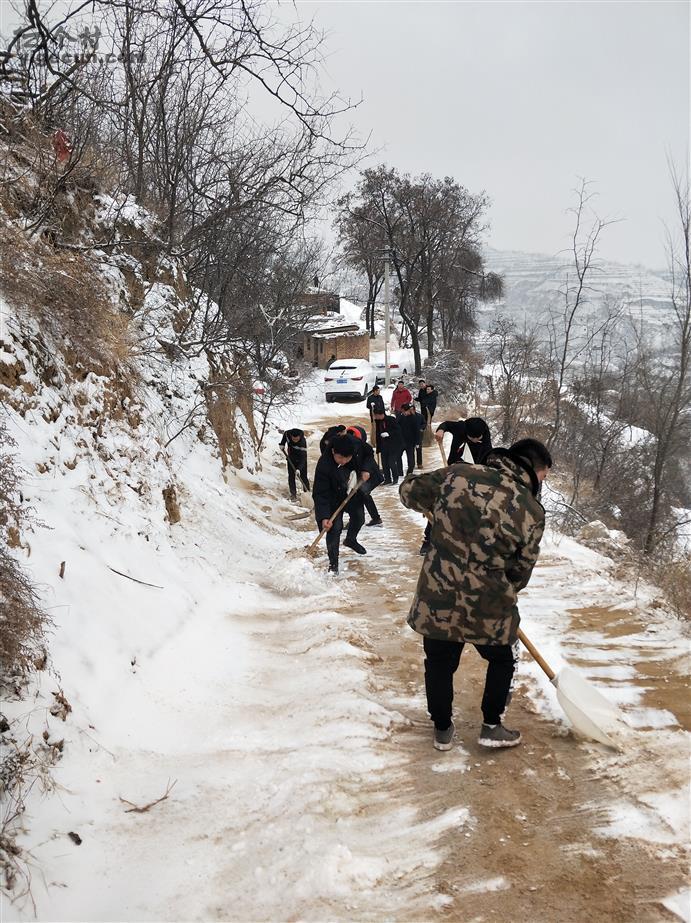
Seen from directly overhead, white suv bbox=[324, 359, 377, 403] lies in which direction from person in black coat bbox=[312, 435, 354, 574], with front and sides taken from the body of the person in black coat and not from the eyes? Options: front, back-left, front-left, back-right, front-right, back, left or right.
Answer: back-left

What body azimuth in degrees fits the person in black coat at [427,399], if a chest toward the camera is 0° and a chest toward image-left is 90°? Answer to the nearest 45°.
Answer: approximately 0°

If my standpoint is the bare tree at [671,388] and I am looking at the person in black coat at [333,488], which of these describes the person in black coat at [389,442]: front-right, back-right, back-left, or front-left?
front-right

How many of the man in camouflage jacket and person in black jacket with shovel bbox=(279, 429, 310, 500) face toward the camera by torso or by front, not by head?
1

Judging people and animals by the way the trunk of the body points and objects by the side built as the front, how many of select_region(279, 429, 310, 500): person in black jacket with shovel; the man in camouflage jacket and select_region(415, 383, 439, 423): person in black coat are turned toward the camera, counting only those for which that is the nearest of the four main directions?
2

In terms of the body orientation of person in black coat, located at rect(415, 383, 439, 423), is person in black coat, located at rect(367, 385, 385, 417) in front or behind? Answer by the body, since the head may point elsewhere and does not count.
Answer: in front

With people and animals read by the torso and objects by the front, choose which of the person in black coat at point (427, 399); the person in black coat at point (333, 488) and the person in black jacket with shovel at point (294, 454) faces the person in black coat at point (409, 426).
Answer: the person in black coat at point (427, 399)

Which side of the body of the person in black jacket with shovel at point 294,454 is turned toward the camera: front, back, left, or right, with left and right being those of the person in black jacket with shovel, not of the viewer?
front

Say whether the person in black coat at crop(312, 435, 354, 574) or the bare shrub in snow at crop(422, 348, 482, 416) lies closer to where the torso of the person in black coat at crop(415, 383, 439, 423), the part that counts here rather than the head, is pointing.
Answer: the person in black coat

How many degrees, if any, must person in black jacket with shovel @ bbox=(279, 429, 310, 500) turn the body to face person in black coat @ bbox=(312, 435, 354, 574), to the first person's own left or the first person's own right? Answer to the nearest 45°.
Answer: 0° — they already face them

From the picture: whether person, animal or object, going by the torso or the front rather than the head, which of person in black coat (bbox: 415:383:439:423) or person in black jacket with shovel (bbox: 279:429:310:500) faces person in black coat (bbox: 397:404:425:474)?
person in black coat (bbox: 415:383:439:423)
